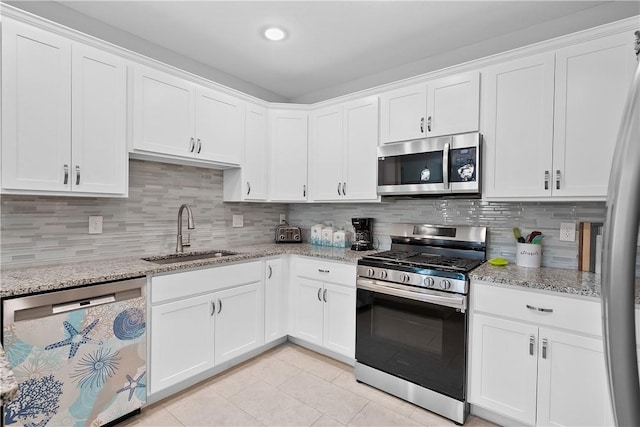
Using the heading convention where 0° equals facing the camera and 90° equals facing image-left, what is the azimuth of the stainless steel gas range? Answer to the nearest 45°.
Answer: approximately 45°

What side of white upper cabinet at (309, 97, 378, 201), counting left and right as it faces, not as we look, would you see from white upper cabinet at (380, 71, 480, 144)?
left

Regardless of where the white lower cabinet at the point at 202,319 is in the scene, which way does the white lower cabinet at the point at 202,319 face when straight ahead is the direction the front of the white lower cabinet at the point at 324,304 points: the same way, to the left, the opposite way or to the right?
to the left

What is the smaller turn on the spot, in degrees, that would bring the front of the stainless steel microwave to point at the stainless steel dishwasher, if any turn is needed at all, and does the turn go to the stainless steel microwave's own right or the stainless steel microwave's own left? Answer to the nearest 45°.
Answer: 0° — it already faces it

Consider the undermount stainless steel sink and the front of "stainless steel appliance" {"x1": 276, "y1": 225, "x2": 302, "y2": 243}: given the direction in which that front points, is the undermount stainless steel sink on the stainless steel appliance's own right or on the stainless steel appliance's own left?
on the stainless steel appliance's own right

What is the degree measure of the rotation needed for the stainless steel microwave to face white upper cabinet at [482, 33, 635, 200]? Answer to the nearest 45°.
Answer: approximately 135° to its left

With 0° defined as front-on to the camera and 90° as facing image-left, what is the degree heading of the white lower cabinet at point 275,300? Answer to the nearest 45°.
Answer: approximately 315°

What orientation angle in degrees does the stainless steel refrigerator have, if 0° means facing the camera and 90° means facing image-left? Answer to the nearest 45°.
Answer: approximately 90°

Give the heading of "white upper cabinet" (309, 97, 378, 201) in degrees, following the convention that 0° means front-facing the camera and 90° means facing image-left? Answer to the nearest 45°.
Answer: approximately 45°

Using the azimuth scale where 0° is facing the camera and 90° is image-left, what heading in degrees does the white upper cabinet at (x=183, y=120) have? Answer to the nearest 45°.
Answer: approximately 315°

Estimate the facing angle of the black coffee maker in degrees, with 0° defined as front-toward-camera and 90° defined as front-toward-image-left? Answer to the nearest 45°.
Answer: approximately 45°

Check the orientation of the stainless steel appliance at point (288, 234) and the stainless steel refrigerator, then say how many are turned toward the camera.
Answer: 1
